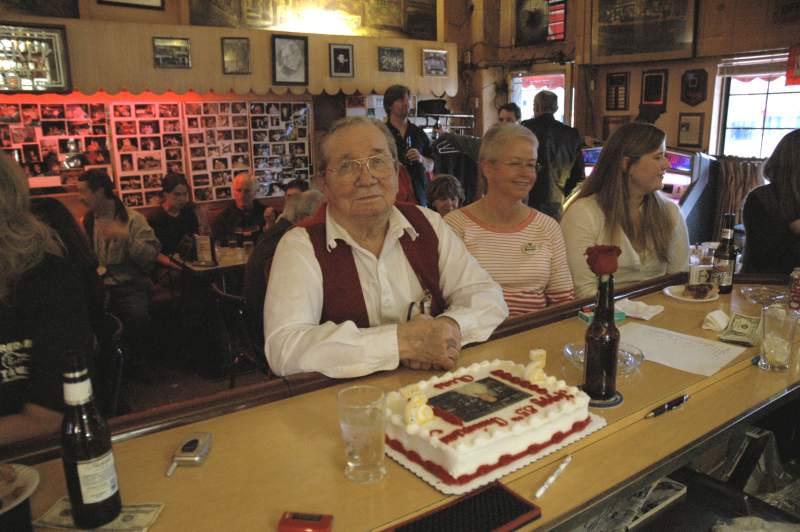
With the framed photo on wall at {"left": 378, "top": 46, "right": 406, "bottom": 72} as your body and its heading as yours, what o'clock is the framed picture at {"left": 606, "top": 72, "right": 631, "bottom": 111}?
The framed picture is roughly at 8 o'clock from the framed photo on wall.

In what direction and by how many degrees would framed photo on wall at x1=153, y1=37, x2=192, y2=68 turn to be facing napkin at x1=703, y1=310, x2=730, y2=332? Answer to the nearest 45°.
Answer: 0° — it already faces it

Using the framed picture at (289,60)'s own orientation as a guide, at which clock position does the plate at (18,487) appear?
The plate is roughly at 12 o'clock from the framed picture.

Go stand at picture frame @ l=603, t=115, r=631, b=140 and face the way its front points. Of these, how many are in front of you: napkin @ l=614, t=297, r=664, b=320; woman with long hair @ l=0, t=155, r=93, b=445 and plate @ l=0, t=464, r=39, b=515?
3

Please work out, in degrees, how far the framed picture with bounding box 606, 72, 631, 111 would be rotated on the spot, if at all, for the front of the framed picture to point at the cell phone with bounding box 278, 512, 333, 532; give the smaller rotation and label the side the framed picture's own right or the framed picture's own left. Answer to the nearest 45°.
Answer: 0° — it already faces it

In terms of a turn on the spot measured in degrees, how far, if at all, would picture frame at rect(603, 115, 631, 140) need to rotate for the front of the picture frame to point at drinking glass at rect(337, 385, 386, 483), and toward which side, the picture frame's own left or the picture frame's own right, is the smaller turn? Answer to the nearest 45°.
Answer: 0° — it already faces it

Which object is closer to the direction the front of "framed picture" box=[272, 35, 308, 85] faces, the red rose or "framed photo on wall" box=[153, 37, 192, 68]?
the red rose

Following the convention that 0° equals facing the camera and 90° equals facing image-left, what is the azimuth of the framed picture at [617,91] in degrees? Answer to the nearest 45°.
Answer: approximately 0°

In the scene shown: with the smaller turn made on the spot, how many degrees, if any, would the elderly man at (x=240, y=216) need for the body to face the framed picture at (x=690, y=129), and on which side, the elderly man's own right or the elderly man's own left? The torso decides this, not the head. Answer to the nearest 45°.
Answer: approximately 90° to the elderly man's own left

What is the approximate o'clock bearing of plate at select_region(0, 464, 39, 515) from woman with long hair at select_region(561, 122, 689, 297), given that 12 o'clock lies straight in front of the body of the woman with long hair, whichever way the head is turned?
The plate is roughly at 2 o'clock from the woman with long hair.

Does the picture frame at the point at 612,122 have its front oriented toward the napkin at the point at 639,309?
yes
